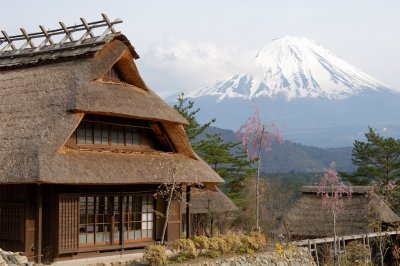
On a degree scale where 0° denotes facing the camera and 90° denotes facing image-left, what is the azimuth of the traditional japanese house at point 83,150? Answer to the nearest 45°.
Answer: approximately 315°

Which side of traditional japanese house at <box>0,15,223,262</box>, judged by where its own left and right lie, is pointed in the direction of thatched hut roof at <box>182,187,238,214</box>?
left

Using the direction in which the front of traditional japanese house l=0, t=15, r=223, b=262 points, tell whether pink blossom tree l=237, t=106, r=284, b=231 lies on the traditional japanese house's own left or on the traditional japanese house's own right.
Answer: on the traditional japanese house's own left

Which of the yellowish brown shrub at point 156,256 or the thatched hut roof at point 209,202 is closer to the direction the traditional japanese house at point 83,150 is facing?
the yellowish brown shrub

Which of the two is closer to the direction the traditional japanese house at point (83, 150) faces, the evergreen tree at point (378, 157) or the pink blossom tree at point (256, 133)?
the pink blossom tree

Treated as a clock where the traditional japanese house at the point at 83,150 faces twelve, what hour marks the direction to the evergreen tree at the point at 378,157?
The evergreen tree is roughly at 9 o'clock from the traditional japanese house.

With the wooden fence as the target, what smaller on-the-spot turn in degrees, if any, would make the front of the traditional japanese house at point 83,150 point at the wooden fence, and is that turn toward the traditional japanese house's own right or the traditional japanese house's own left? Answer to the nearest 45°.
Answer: approximately 45° to the traditional japanese house's own left

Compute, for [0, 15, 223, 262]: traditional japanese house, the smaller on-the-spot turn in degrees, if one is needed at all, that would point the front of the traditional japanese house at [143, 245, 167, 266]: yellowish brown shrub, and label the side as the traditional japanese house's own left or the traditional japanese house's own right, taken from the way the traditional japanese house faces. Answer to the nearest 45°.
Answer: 0° — it already faces it
